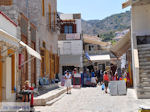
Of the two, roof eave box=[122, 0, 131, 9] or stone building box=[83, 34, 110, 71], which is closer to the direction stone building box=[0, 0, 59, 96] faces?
the roof eave

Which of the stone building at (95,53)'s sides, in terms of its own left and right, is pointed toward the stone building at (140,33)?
front

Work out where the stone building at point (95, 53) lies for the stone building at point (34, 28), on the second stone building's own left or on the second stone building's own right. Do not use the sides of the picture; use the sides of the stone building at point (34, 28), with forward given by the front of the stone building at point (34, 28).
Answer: on the second stone building's own left

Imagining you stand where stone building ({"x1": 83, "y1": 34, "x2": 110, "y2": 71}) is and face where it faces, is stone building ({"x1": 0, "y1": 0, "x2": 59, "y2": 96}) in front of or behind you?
in front

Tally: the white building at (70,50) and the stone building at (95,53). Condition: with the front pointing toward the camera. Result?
2

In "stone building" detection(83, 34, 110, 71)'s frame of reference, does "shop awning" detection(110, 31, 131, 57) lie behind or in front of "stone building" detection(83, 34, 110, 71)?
in front

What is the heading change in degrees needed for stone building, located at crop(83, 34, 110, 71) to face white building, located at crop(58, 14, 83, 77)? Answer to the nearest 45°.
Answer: approximately 45° to its right

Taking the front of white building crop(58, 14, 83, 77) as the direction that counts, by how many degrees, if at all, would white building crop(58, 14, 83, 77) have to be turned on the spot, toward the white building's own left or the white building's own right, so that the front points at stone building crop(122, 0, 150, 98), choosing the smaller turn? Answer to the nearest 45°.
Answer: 0° — it already faces it

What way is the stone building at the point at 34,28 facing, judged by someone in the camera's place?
facing the viewer and to the right of the viewer
